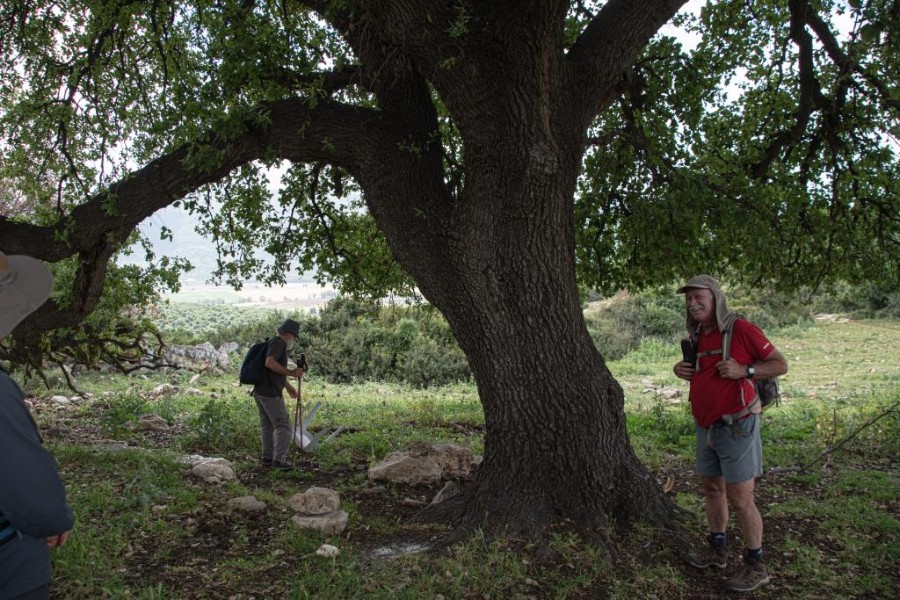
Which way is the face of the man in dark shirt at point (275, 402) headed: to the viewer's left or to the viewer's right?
to the viewer's right

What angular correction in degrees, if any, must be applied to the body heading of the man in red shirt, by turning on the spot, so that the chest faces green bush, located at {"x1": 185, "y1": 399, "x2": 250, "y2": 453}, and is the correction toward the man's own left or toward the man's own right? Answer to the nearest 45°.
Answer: approximately 45° to the man's own right

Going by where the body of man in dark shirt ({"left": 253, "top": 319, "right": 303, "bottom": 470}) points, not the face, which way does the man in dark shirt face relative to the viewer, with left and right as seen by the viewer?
facing to the right of the viewer

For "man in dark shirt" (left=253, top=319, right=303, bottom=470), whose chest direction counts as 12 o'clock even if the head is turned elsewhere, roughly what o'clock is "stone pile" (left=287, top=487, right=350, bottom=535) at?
The stone pile is roughly at 3 o'clock from the man in dark shirt.

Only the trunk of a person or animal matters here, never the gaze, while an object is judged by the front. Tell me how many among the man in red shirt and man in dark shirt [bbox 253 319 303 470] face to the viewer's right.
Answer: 1

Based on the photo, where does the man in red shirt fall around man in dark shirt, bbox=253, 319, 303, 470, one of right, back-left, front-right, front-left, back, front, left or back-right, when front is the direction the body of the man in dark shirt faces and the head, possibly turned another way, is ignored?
front-right

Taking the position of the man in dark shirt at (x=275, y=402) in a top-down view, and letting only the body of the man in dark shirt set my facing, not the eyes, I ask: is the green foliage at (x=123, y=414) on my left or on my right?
on my left

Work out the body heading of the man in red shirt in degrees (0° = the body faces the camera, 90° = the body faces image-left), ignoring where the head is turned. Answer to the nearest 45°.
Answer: approximately 45°

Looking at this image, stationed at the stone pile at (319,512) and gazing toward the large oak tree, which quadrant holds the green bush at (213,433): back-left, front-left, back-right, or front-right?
back-left
